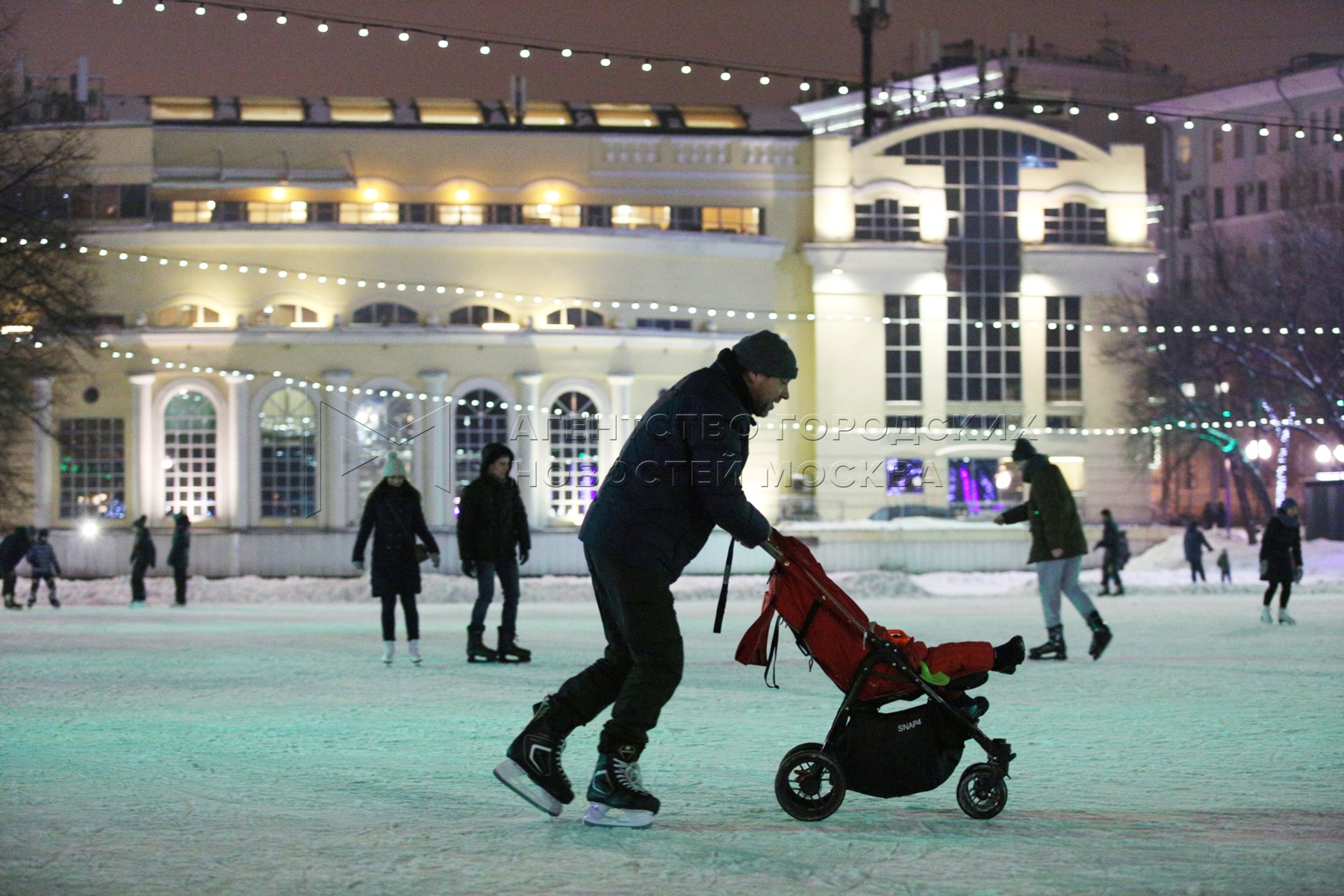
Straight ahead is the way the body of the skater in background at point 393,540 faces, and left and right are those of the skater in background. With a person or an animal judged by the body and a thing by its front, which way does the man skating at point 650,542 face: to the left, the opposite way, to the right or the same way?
to the left

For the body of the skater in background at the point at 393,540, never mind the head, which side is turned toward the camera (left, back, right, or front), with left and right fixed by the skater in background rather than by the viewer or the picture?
front

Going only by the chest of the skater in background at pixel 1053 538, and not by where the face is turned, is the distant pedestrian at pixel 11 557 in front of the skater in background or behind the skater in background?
in front

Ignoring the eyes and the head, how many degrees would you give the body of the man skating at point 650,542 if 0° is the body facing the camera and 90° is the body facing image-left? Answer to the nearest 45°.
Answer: approximately 270°

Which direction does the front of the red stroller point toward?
to the viewer's right

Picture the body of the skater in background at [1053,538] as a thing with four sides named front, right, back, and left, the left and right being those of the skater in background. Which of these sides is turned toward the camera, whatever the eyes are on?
left

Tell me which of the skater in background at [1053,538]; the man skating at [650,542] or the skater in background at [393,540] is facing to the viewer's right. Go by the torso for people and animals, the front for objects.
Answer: the man skating

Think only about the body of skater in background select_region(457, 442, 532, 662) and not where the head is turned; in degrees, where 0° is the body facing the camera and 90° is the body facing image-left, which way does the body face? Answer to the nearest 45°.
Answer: approximately 315°

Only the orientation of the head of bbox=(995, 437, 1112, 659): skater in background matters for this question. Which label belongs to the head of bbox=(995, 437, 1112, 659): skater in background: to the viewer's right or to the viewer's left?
to the viewer's left
